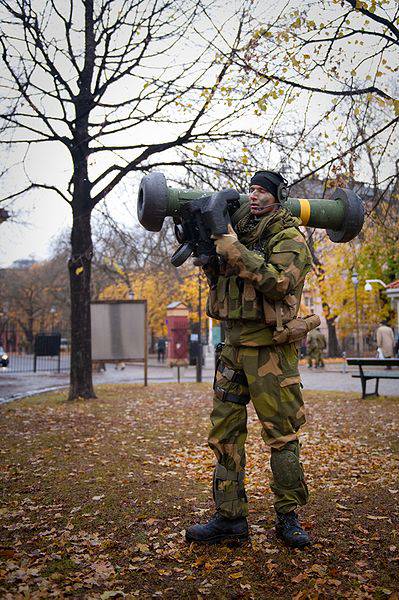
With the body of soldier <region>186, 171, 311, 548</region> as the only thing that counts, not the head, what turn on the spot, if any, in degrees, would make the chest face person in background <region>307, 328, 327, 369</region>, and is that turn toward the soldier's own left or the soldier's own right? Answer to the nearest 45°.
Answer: approximately 135° to the soldier's own right

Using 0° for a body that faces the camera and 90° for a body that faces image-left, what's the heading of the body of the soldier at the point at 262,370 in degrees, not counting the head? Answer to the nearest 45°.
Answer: approximately 45°

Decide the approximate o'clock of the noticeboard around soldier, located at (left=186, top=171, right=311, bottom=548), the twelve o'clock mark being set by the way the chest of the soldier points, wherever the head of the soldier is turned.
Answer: The noticeboard is roughly at 4 o'clock from the soldier.

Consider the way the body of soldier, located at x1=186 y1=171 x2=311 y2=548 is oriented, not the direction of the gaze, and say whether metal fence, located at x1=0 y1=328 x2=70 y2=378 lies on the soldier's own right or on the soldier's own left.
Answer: on the soldier's own right

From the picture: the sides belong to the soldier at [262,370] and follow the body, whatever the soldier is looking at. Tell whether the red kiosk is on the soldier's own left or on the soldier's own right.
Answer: on the soldier's own right

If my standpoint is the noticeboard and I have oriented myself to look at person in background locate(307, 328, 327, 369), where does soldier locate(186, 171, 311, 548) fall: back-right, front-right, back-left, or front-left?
back-right
